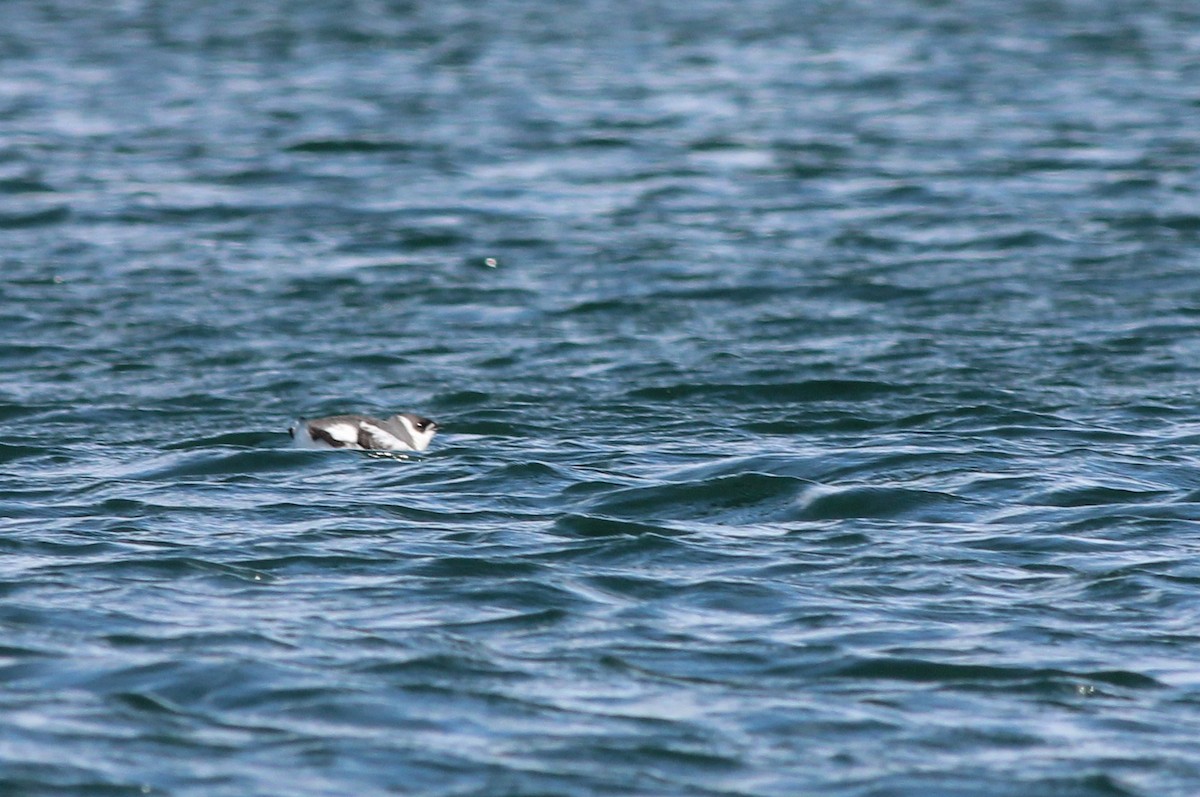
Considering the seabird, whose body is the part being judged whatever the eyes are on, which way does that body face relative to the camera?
to the viewer's right
